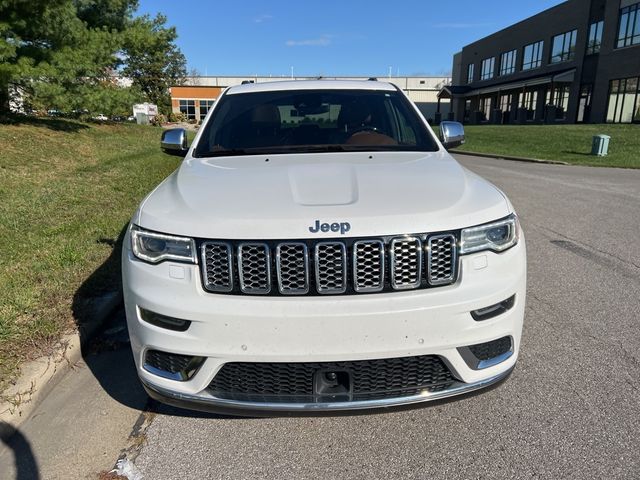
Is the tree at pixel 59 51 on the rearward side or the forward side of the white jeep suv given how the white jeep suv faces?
on the rearward side

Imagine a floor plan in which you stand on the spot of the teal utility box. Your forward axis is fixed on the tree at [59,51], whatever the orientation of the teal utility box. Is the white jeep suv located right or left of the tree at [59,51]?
left

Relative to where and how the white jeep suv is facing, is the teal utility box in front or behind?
behind

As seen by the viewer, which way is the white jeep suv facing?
toward the camera
